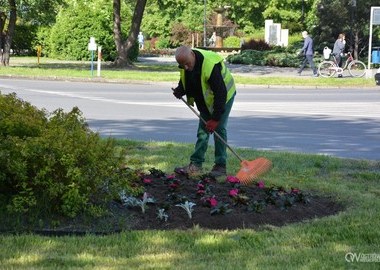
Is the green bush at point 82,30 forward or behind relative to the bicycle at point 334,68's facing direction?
behind

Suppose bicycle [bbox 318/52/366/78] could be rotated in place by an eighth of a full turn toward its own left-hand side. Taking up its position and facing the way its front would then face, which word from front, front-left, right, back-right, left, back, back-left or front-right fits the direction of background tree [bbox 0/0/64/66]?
back-left

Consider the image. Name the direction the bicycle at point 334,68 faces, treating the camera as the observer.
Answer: facing to the right of the viewer

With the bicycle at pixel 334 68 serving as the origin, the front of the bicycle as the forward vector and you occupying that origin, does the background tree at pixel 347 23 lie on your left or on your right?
on your left

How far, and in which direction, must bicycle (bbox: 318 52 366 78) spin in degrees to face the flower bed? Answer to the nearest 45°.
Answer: approximately 90° to its right

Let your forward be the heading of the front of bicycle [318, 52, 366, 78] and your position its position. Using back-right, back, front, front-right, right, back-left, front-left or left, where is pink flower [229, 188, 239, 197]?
right

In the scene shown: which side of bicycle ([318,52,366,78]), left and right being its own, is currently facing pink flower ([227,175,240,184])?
right

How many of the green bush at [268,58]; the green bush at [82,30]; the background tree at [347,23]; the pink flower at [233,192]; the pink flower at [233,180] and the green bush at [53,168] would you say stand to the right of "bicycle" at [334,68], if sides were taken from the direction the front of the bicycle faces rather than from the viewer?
3

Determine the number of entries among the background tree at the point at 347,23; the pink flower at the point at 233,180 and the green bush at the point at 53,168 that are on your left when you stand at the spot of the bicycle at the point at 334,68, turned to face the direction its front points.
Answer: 1
